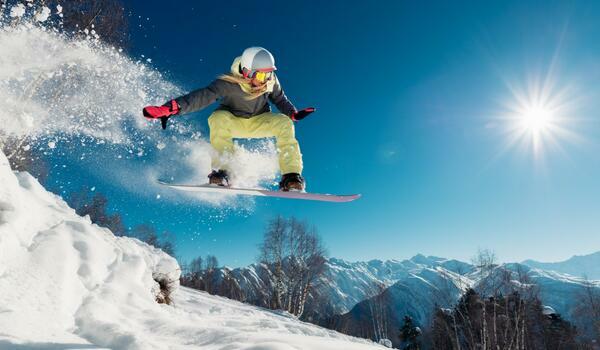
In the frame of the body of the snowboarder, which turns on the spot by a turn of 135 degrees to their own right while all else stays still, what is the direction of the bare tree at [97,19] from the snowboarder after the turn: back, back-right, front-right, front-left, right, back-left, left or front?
front

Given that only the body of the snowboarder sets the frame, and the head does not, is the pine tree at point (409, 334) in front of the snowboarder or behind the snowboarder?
behind

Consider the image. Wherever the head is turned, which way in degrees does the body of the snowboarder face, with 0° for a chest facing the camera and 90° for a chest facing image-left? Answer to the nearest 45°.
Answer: approximately 0°
